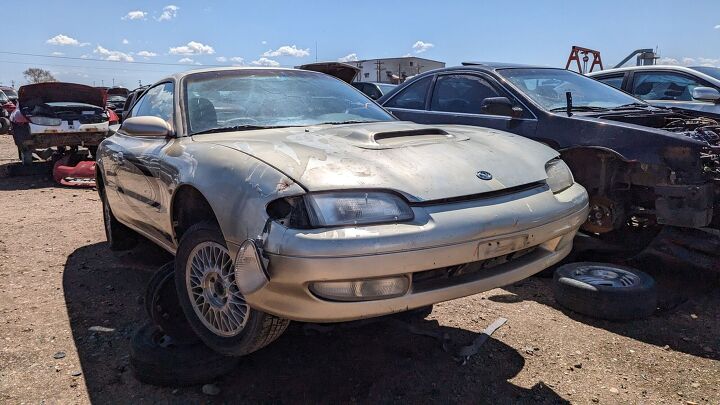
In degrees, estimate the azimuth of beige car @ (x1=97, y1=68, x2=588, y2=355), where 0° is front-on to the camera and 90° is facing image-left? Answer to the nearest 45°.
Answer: approximately 315°

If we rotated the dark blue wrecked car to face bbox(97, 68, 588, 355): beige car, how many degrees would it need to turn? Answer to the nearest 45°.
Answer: approximately 90° to its right

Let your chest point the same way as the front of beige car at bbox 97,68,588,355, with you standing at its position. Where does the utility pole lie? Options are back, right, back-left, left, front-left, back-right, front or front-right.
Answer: back-left

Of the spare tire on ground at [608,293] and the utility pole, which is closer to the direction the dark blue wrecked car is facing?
the spare tire on ground

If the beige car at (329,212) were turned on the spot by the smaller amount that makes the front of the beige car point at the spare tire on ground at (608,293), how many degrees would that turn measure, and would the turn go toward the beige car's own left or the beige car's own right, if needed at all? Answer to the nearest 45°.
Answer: approximately 90° to the beige car's own left

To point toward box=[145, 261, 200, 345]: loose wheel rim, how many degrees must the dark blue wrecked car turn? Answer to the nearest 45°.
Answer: approximately 90° to its right

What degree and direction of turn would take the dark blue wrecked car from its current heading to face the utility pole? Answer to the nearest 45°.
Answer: approximately 135° to its left

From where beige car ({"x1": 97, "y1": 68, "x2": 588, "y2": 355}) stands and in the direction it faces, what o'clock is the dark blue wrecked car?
The dark blue wrecked car is roughly at 9 o'clock from the beige car.

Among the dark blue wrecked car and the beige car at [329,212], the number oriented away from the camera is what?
0

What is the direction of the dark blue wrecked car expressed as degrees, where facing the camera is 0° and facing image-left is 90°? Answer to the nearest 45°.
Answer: approximately 315°

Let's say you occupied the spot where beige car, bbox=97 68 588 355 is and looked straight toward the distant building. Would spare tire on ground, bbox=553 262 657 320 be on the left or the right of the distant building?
right
